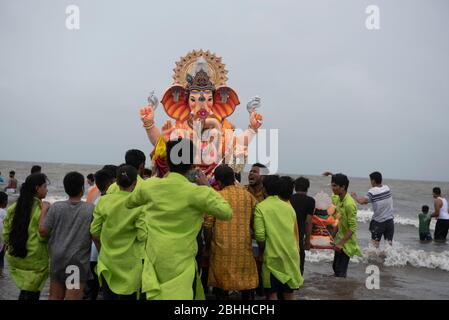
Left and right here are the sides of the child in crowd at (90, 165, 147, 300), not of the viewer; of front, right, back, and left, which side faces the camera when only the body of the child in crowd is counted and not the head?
back

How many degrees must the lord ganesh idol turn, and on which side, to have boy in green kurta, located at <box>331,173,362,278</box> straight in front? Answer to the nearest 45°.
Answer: approximately 45° to its left

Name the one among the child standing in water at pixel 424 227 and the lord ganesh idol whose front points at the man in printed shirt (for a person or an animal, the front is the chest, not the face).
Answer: the lord ganesh idol

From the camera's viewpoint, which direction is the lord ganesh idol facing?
toward the camera

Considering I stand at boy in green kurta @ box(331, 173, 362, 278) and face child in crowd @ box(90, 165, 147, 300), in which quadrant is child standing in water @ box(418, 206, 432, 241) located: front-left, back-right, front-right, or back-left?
back-right

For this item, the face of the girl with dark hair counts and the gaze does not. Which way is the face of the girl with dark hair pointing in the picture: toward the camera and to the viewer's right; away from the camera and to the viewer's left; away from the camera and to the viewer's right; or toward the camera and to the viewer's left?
away from the camera and to the viewer's right

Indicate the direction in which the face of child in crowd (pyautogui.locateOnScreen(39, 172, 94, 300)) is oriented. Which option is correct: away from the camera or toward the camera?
away from the camera

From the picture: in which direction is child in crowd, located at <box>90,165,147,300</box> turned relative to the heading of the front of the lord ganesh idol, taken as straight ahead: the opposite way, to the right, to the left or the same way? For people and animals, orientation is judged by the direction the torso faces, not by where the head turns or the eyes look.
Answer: the opposite way

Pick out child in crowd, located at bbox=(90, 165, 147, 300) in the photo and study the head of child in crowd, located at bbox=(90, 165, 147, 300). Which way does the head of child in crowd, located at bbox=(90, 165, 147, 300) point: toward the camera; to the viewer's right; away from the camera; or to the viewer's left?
away from the camera

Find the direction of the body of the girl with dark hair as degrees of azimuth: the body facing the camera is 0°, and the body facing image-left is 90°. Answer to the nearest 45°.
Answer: approximately 225°

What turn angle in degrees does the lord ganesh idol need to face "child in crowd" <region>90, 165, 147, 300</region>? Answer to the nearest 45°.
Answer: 0° — it already faces them

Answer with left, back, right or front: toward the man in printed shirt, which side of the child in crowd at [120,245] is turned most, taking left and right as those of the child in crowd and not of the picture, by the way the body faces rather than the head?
right

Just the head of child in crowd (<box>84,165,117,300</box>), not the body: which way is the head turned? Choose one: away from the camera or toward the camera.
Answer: away from the camera

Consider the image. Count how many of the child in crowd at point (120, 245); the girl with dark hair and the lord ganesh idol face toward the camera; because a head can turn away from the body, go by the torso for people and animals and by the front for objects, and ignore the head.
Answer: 1
